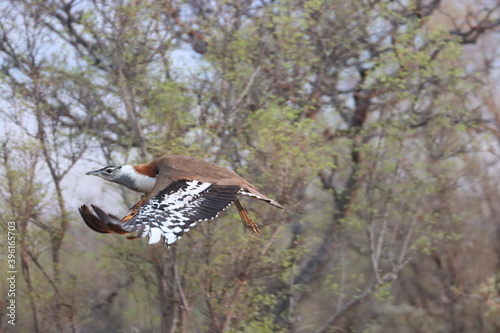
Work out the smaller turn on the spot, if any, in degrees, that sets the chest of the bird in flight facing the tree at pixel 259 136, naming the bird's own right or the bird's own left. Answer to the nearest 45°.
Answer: approximately 90° to the bird's own right

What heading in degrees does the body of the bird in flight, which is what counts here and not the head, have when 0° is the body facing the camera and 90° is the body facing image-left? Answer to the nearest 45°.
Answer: approximately 90°
